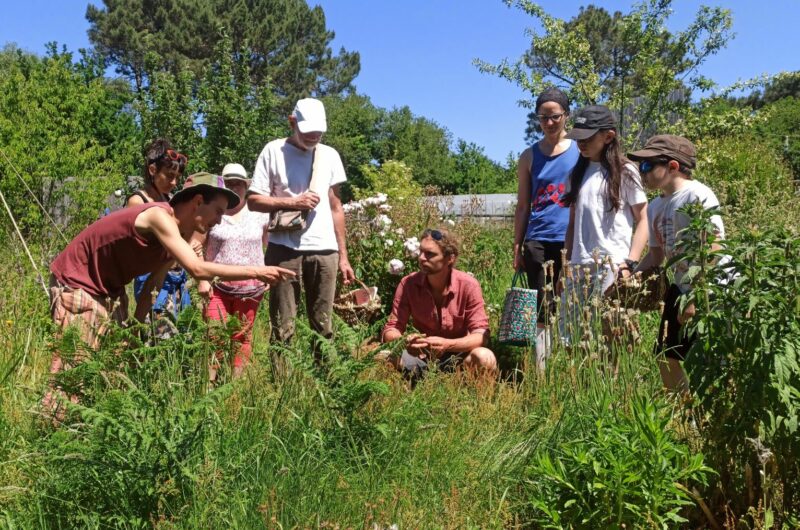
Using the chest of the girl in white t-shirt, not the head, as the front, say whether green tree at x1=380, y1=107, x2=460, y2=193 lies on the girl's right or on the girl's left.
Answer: on the girl's right

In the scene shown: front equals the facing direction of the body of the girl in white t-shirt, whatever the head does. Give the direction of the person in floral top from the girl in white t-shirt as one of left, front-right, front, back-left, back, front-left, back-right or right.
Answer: front-right

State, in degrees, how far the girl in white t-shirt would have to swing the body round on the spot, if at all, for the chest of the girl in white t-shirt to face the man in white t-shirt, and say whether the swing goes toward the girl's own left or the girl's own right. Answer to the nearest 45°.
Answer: approximately 45° to the girl's own right

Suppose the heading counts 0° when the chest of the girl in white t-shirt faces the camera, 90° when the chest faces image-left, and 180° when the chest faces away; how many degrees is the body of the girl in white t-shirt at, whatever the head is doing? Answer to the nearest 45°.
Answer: approximately 45°

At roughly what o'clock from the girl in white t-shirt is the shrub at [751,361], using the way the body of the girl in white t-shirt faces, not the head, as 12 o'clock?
The shrub is roughly at 10 o'clock from the girl in white t-shirt.

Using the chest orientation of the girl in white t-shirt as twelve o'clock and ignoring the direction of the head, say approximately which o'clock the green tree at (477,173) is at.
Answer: The green tree is roughly at 4 o'clock from the girl in white t-shirt.

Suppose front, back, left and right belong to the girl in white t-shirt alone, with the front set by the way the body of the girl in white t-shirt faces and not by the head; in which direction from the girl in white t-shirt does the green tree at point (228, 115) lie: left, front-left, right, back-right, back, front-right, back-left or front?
right

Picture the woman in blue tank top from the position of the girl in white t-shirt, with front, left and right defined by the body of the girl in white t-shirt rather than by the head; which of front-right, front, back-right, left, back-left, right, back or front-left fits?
right
